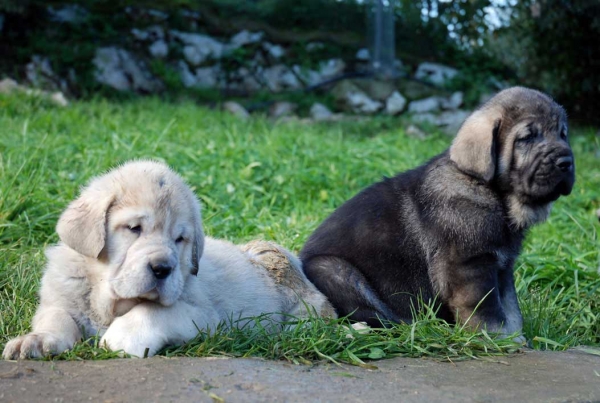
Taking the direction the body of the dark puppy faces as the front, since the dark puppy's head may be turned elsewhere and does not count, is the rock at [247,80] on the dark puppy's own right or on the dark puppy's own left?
on the dark puppy's own left

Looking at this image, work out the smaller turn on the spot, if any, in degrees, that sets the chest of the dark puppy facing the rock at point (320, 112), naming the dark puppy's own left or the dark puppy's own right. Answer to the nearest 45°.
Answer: approximately 90° to the dark puppy's own left

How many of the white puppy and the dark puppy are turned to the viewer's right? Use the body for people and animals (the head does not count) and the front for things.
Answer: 1

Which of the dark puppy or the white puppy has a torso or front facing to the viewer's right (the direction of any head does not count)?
the dark puppy

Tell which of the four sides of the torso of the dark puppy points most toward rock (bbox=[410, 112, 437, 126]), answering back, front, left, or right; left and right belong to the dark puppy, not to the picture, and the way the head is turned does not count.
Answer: left

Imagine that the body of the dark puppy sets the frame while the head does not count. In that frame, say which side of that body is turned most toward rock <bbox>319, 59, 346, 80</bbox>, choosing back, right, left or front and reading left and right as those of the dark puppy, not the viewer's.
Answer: left

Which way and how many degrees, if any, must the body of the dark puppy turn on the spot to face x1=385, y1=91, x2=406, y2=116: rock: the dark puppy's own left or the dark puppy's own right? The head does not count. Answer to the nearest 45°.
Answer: approximately 90° to the dark puppy's own left

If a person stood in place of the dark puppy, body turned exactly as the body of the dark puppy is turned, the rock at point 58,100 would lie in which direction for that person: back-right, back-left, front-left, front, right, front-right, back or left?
back-left

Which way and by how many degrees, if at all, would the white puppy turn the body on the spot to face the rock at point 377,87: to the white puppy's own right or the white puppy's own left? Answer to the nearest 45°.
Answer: approximately 135° to the white puppy's own right

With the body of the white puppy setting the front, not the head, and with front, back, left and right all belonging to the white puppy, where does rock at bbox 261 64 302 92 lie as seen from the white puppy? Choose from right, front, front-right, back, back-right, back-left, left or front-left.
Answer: back-right

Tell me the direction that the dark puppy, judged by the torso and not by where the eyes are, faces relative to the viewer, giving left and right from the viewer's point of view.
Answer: facing to the right of the viewer

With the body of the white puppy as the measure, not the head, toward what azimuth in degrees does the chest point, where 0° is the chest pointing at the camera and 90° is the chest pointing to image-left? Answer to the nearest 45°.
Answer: approximately 45°
